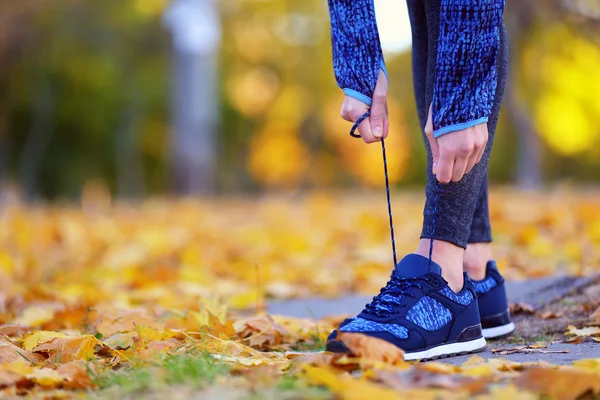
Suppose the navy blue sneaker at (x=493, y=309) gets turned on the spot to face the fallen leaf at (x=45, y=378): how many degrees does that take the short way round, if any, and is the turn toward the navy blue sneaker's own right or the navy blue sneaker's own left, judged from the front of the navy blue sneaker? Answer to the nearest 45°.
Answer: approximately 45° to the navy blue sneaker's own left

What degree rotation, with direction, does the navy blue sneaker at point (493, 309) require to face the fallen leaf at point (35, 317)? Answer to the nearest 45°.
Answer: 0° — it already faces it

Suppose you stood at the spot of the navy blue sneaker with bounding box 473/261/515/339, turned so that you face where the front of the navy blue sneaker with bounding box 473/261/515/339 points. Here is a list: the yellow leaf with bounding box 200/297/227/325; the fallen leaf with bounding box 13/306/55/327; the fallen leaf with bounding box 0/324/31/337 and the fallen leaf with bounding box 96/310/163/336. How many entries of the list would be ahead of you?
4

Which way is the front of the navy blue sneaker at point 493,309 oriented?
to the viewer's left

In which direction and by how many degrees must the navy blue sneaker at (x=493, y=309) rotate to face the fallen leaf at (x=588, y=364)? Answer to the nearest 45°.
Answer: approximately 90° to its left

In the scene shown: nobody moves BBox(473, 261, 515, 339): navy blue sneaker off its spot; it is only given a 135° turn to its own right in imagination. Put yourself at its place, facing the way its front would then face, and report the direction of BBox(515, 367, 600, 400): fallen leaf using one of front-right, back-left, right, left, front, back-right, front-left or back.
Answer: back-right
